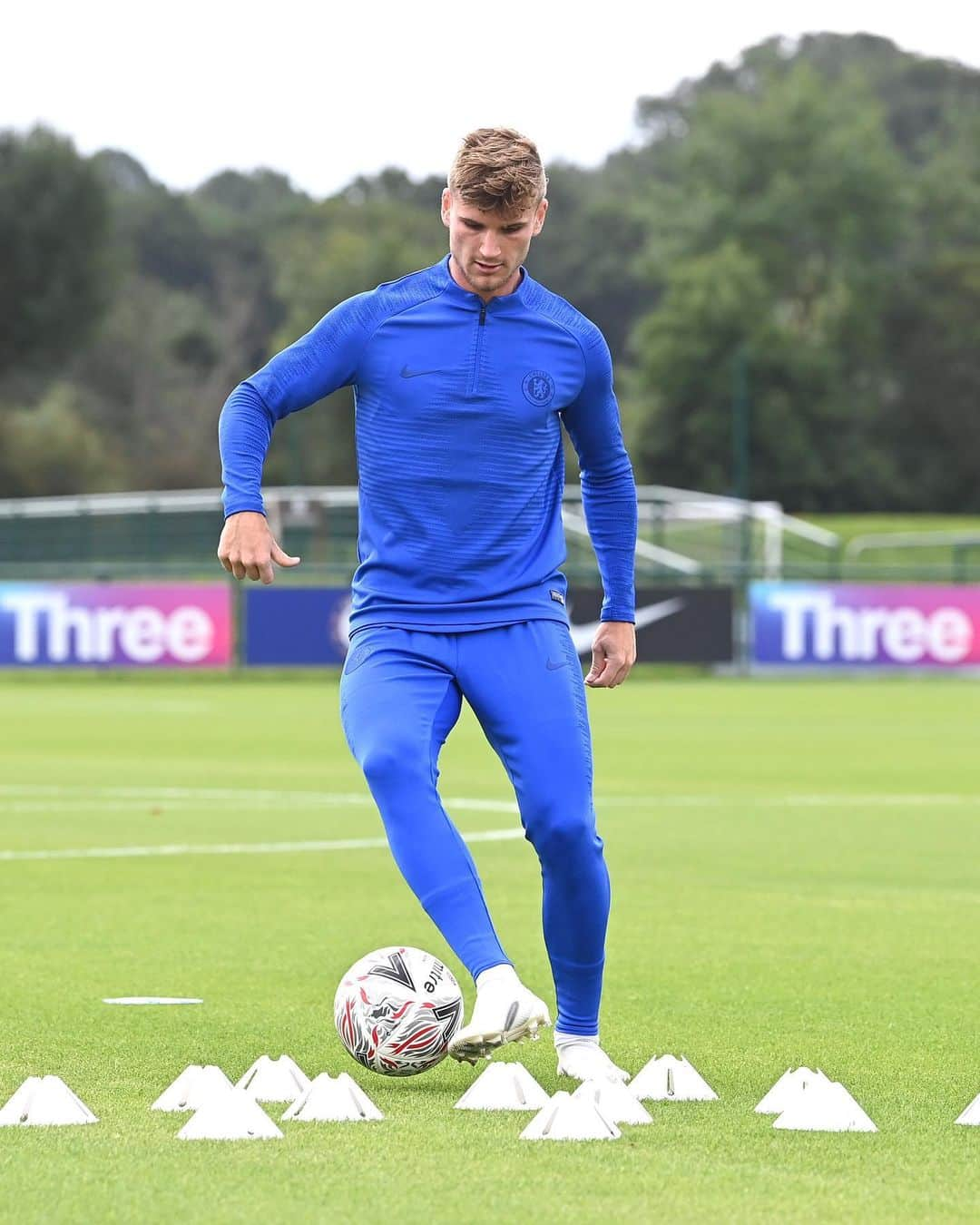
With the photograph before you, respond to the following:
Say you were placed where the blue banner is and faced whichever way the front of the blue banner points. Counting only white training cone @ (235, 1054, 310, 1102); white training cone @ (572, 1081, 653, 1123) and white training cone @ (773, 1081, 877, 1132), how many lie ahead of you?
3

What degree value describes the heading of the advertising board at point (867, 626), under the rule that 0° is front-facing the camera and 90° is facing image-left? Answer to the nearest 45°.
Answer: approximately 0°

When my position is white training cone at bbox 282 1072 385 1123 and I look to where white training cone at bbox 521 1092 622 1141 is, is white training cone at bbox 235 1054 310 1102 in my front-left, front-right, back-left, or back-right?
back-left

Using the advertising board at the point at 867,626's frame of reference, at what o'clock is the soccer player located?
The soccer player is roughly at 12 o'clock from the advertising board.

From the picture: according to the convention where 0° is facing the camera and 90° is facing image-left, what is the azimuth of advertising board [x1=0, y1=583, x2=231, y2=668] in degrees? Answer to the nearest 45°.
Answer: approximately 0°
